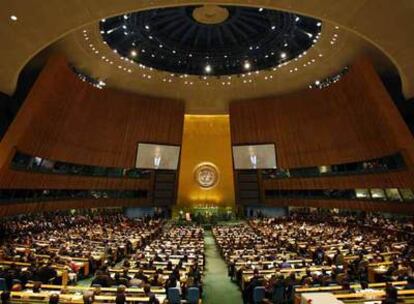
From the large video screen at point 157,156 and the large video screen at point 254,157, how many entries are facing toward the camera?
2

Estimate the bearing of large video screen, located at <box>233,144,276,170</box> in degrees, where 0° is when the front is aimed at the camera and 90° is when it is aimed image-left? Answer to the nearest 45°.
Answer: approximately 0°

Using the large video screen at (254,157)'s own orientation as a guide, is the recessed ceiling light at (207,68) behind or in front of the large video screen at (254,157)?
in front

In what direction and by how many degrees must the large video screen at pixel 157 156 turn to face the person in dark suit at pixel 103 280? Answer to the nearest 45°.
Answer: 0° — it already faces them

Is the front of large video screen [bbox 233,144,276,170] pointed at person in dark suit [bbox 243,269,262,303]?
yes

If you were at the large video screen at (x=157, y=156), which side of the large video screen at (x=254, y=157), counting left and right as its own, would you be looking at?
right

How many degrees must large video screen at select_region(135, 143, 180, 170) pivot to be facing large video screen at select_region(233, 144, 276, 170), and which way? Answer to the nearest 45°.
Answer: approximately 90° to its left

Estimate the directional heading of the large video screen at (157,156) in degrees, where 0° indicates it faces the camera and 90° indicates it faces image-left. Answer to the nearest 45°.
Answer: approximately 0°
